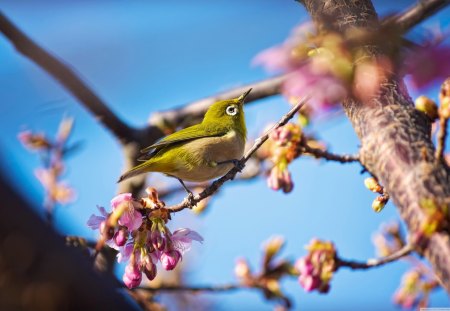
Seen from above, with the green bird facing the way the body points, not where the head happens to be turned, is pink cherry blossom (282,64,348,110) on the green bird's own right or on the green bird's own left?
on the green bird's own right

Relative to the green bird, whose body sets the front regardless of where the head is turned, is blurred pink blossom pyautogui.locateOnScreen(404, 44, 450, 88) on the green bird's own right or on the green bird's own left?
on the green bird's own right

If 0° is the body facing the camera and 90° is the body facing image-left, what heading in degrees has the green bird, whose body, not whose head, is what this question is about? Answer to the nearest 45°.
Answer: approximately 270°

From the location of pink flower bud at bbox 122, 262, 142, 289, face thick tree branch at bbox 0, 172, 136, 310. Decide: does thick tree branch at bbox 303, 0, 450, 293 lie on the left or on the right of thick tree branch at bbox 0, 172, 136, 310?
left
